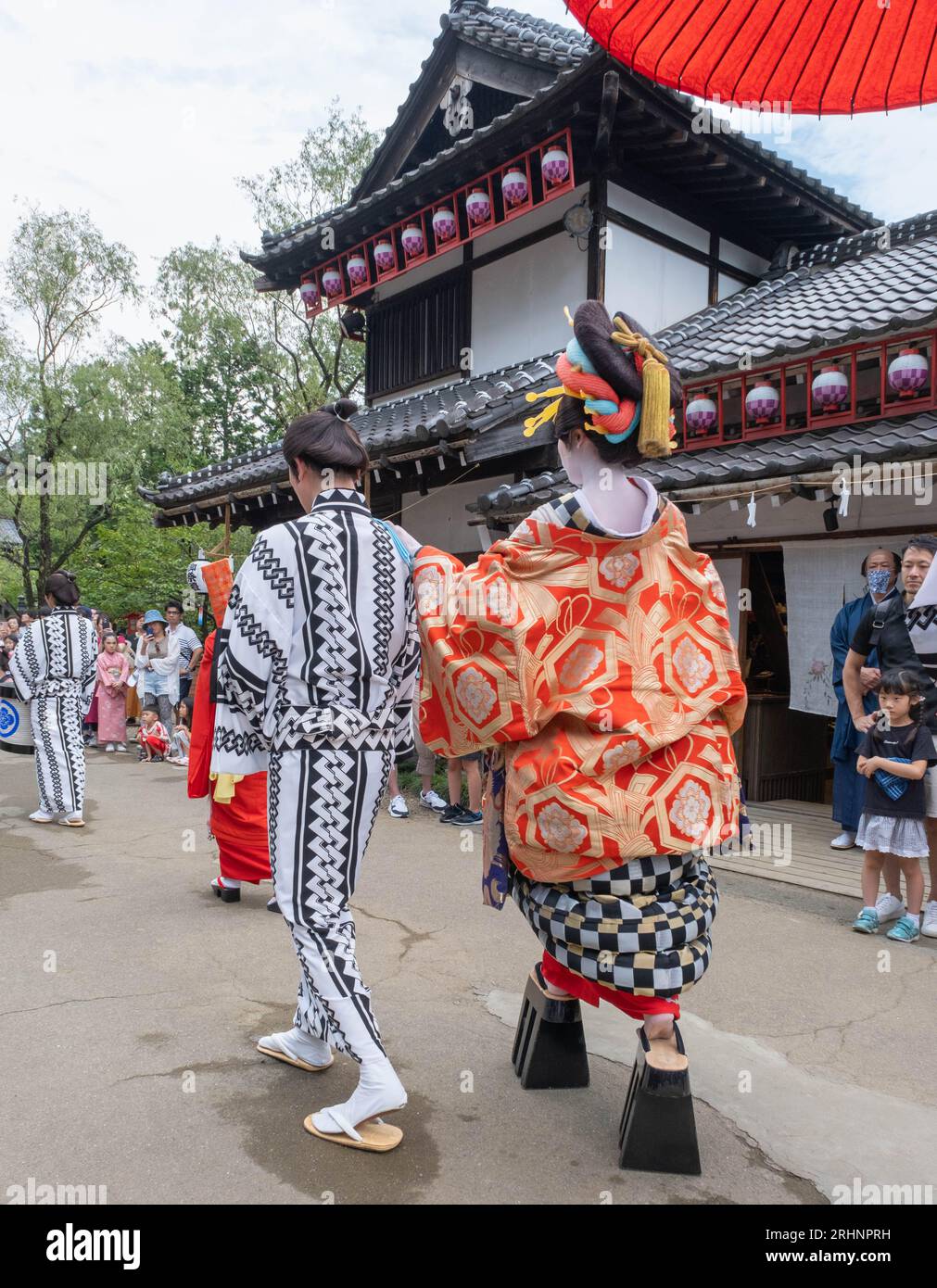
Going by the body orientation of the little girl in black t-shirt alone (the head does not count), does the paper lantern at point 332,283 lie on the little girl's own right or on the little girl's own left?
on the little girl's own right

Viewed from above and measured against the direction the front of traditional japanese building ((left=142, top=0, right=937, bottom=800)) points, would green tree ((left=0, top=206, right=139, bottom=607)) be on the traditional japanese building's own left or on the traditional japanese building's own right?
on the traditional japanese building's own right

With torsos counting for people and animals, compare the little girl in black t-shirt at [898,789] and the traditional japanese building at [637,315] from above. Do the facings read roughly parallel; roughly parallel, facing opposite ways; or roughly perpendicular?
roughly parallel

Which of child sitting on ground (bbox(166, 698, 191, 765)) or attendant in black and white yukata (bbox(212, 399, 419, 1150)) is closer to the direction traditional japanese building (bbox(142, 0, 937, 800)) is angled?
the attendant in black and white yukata

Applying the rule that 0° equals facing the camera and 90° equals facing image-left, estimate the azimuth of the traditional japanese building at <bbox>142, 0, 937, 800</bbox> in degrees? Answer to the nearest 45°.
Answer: approximately 45°

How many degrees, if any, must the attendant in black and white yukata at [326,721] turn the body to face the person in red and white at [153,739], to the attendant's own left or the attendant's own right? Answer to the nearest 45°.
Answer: approximately 45° to the attendant's own right

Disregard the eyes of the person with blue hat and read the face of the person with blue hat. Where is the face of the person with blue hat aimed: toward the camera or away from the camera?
toward the camera

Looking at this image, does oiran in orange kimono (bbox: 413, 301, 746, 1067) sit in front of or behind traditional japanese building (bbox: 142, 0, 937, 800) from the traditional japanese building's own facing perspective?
in front

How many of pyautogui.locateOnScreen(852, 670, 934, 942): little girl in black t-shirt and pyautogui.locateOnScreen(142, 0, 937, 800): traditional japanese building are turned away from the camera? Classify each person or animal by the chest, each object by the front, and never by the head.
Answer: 0

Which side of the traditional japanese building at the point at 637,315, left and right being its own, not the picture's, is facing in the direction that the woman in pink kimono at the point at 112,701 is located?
front

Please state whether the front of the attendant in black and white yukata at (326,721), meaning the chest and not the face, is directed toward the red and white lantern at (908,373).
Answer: no

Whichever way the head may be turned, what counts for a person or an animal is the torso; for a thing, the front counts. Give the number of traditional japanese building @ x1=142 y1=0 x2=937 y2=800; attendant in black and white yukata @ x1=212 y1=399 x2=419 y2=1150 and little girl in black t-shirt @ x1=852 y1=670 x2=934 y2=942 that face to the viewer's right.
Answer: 0

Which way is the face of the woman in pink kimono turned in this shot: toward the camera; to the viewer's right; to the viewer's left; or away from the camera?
toward the camera

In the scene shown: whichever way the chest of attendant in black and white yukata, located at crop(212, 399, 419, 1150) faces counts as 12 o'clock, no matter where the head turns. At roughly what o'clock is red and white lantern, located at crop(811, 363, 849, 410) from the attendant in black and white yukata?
The red and white lantern is roughly at 3 o'clock from the attendant in black and white yukata.

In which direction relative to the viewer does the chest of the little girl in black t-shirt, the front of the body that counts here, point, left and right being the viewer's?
facing the viewer and to the left of the viewer
